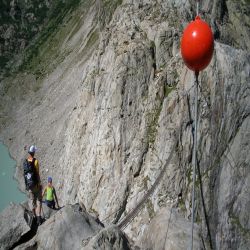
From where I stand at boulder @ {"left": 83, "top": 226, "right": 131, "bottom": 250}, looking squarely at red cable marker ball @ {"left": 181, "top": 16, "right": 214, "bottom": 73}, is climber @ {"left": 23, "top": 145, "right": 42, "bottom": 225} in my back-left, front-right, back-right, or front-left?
back-left

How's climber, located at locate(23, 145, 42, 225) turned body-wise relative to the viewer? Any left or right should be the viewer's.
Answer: facing away from the viewer and to the right of the viewer

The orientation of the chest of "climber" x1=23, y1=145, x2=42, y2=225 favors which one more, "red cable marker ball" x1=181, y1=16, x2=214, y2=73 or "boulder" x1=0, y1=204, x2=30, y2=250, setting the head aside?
the red cable marker ball

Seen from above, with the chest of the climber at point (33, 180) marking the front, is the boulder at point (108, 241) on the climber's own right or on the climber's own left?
on the climber's own right

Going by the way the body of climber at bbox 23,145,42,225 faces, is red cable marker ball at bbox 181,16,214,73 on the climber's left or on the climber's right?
on the climber's right

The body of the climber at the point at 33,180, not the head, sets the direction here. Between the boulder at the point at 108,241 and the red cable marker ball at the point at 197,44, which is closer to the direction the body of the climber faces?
the red cable marker ball
